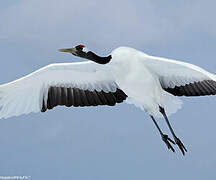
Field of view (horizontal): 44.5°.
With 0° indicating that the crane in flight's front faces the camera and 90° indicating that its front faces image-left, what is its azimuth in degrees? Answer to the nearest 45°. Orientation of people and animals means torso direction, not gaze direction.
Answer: approximately 45°
